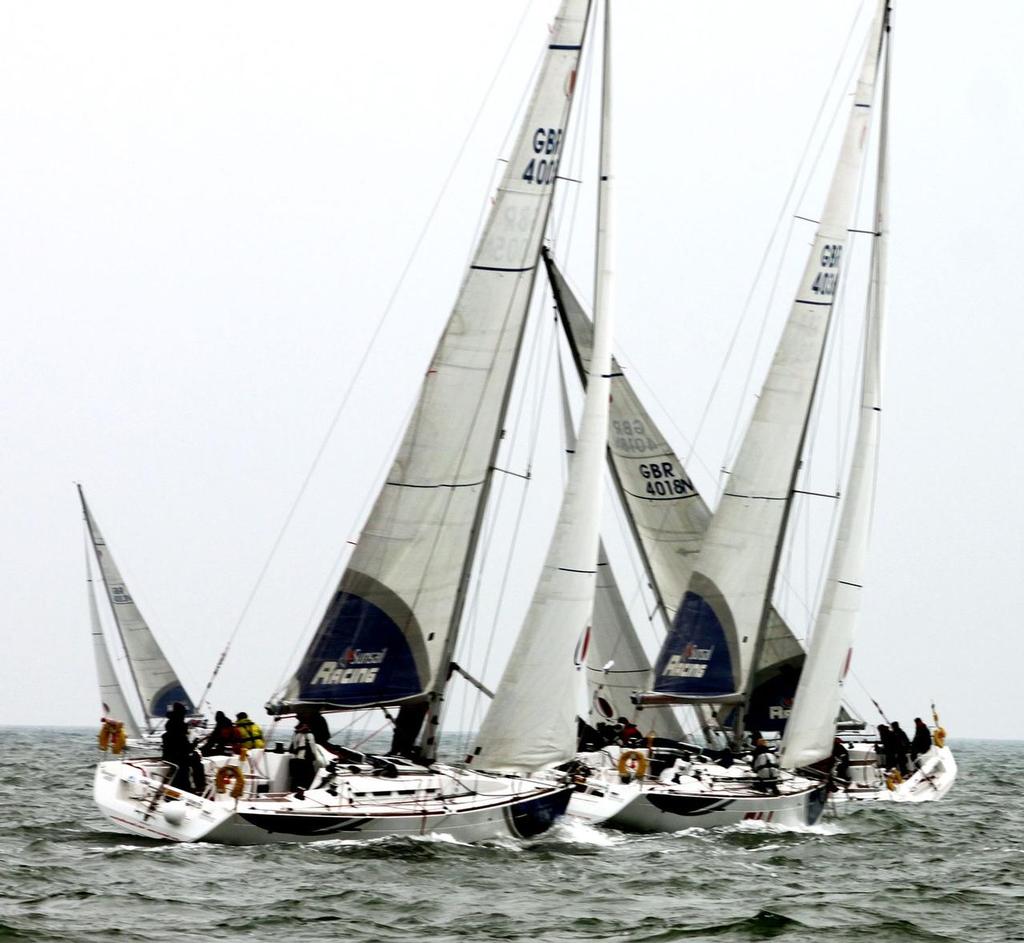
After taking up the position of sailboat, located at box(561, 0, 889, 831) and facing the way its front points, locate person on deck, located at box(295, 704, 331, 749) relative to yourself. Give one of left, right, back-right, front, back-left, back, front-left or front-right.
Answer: back

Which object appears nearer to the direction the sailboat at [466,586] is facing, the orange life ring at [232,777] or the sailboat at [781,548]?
the sailboat

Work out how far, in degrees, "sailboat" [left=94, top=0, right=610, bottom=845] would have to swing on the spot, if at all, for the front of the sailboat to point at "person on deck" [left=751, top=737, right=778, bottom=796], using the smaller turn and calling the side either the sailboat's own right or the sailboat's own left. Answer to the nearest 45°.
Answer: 0° — it already faces them

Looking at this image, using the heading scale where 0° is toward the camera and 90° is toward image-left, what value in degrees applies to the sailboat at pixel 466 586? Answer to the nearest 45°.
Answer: approximately 225°

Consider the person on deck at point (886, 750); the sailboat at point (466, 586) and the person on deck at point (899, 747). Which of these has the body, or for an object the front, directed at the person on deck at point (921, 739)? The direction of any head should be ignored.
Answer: the sailboat

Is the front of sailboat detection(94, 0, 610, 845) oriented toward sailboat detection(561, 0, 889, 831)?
yes
